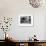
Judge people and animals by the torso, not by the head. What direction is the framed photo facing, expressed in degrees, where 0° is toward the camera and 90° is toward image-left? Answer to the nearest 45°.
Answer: approximately 0°
